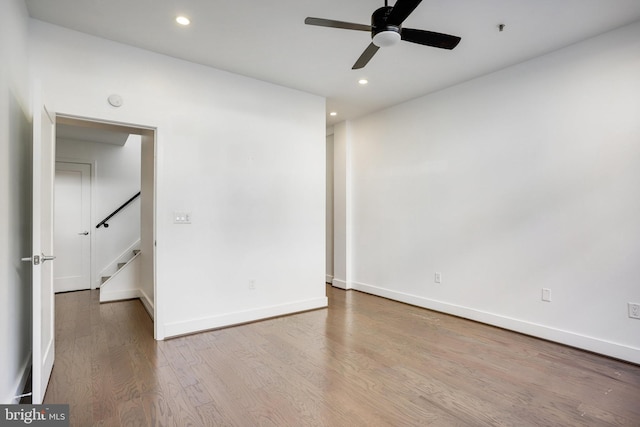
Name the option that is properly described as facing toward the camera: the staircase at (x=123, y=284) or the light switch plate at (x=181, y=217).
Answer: the light switch plate

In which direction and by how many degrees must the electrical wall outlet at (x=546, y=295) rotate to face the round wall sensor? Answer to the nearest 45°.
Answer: approximately 45° to its right

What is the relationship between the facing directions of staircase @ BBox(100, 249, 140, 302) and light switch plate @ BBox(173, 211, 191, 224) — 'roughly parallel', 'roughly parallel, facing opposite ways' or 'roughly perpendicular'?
roughly perpendicular

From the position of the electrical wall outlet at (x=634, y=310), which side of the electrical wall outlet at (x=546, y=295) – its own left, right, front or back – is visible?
left

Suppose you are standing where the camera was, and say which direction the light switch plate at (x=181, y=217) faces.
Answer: facing the viewer

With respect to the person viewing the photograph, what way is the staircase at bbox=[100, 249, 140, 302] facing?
facing to the left of the viewer

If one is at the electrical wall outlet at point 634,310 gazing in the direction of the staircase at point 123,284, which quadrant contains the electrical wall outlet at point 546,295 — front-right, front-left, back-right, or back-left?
front-right

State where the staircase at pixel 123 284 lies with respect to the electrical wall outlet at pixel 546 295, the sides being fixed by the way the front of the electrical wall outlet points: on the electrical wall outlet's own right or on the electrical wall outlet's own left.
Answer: on the electrical wall outlet's own right

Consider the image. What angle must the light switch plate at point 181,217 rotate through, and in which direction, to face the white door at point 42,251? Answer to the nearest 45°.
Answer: approximately 45° to its right
